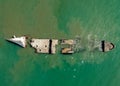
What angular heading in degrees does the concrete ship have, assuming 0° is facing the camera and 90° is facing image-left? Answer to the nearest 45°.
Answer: approximately 90°
